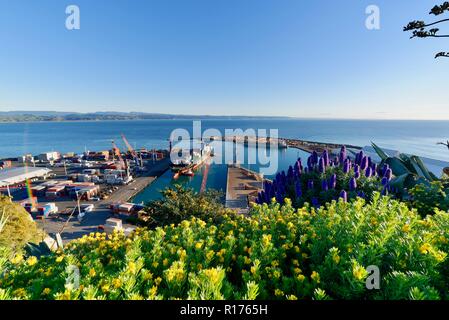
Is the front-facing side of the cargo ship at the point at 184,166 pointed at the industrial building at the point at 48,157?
no
